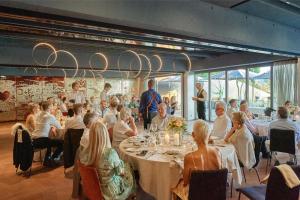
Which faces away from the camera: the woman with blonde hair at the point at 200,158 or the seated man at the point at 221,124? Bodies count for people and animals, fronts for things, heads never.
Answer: the woman with blonde hair

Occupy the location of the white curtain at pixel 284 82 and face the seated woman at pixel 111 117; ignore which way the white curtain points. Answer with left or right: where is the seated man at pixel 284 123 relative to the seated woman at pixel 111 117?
left

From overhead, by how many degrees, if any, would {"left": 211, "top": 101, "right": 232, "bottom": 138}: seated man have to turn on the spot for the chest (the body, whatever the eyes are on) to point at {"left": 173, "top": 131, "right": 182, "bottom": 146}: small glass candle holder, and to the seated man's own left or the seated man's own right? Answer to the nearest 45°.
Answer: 0° — they already face it

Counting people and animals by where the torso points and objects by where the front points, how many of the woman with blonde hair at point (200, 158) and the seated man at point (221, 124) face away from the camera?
1

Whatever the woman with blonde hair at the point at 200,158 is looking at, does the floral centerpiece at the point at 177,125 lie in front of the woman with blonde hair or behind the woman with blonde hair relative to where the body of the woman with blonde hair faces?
in front

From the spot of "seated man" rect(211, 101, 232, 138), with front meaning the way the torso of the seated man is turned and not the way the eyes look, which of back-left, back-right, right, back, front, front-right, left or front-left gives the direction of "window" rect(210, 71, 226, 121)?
back-right

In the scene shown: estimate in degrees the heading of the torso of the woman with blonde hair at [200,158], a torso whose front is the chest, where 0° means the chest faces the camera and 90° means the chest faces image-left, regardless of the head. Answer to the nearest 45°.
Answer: approximately 180°

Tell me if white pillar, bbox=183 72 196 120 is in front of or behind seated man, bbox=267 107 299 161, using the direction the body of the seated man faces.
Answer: in front
